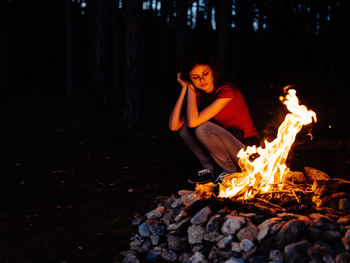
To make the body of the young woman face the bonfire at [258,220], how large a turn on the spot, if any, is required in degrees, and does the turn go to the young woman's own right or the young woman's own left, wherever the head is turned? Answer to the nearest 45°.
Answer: approximately 45° to the young woman's own left

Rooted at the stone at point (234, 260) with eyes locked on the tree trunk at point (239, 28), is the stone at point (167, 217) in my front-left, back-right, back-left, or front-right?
front-left

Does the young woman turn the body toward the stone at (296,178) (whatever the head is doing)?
no

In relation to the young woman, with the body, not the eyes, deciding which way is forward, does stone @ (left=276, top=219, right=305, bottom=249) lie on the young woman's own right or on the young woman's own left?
on the young woman's own left

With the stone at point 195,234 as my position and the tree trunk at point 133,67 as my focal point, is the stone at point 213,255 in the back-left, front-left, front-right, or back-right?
back-right

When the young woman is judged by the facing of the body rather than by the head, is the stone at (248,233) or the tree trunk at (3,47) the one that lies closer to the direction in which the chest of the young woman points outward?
the stone

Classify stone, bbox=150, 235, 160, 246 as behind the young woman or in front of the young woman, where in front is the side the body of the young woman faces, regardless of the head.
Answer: in front

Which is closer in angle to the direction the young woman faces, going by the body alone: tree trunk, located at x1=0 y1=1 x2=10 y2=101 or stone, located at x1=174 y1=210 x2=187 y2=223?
the stone

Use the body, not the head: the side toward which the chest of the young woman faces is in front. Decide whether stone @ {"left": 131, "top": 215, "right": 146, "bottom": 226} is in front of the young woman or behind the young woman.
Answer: in front

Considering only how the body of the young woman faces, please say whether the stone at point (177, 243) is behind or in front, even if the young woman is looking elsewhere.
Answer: in front
